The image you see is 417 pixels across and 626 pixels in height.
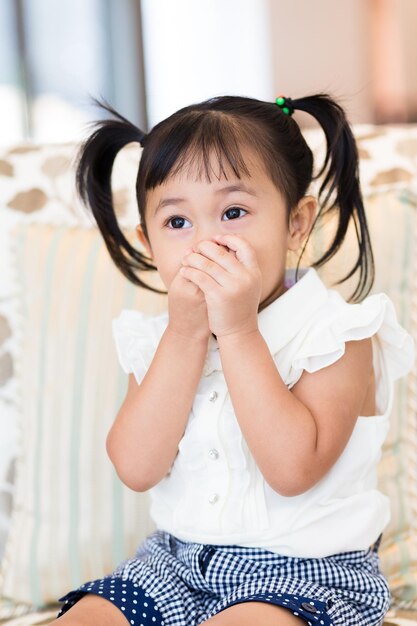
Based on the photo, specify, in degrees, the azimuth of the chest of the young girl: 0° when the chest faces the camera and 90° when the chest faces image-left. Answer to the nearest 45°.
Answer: approximately 45°

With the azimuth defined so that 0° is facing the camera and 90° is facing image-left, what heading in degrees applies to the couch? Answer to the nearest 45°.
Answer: approximately 0°
